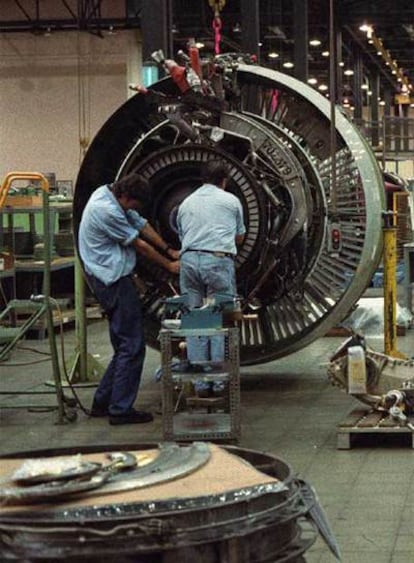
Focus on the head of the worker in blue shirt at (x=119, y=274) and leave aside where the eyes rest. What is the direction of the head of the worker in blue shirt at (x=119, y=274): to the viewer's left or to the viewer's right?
to the viewer's right

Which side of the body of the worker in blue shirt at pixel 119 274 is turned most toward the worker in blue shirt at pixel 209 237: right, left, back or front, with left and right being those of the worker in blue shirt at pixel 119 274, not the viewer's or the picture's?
front

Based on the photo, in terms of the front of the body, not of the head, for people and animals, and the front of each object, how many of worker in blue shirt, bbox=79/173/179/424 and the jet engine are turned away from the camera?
1

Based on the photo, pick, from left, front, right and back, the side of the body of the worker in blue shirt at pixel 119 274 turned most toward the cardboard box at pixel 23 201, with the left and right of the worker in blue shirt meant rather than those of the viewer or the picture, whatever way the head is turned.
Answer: left

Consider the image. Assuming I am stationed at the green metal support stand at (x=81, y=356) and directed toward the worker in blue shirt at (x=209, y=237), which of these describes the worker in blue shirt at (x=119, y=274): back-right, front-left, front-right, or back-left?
front-right

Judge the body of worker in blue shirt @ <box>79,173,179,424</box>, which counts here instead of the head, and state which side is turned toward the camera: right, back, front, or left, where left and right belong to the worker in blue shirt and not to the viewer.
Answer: right

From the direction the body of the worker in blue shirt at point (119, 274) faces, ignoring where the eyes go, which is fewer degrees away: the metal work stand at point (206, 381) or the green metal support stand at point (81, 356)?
the metal work stand
